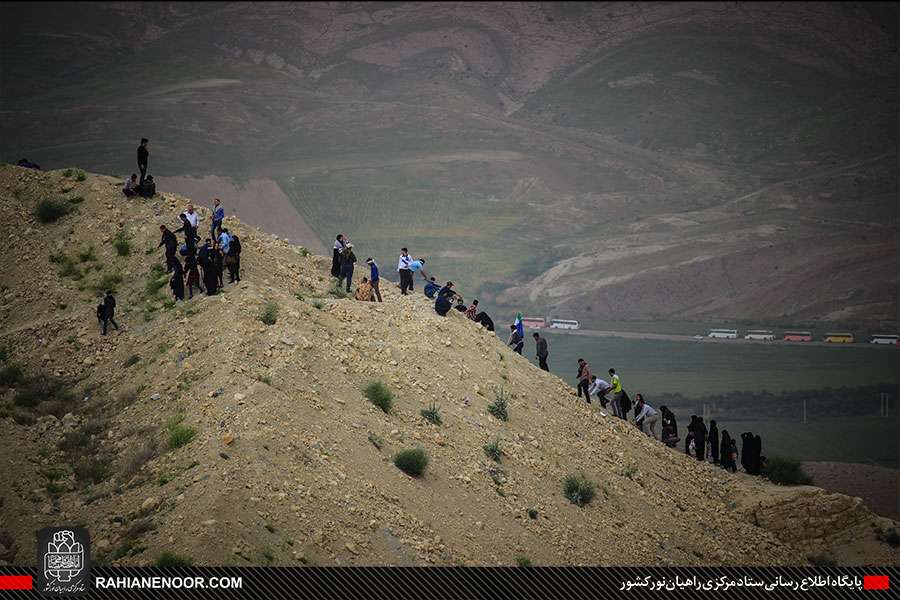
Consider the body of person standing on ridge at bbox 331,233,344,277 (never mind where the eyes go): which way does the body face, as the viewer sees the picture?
to the viewer's right

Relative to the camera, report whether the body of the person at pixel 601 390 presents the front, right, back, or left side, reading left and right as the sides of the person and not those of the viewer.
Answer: left

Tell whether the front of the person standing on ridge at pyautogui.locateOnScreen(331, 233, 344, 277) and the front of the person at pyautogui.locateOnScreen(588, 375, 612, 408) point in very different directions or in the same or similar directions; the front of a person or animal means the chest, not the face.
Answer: very different directions

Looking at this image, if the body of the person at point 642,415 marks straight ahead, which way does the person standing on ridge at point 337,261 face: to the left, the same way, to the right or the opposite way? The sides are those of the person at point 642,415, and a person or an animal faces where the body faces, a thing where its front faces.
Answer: the opposite way

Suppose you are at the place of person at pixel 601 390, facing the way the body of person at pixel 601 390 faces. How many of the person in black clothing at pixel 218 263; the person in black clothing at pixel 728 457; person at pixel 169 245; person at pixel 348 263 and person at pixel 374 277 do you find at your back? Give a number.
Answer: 1

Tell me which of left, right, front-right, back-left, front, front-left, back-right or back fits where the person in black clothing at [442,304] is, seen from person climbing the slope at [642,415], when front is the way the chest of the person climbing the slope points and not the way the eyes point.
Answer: front-left

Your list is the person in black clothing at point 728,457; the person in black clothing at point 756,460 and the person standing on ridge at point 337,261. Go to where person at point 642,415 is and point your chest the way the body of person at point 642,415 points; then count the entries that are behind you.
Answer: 2

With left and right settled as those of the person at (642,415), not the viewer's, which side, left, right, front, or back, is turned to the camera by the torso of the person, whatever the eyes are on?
left

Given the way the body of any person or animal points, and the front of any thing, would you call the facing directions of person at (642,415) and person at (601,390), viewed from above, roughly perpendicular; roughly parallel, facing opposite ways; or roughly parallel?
roughly parallel

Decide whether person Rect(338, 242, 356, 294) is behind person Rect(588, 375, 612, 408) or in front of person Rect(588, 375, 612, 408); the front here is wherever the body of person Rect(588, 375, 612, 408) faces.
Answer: in front

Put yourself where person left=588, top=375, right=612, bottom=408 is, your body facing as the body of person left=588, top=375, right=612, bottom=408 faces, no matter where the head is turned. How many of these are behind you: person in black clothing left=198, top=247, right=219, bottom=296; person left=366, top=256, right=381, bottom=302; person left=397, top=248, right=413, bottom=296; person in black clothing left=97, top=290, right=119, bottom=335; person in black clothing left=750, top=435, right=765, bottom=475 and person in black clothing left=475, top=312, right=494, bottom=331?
1
